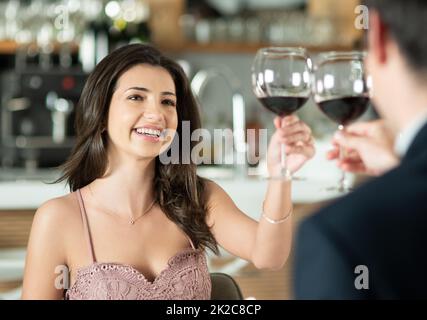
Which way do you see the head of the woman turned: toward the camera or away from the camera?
toward the camera

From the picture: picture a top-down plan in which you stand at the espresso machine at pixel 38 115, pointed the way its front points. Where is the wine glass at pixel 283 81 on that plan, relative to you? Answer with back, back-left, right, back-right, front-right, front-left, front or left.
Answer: front

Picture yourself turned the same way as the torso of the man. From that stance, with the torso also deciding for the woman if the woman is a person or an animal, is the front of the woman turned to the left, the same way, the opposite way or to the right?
the opposite way

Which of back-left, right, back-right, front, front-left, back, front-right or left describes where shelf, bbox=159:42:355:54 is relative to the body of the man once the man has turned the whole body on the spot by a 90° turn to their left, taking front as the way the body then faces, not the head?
back-right

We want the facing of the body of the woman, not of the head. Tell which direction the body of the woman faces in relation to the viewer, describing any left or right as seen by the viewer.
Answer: facing the viewer and to the right of the viewer

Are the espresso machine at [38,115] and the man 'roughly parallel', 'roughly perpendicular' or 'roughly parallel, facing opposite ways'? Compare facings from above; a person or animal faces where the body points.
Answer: roughly parallel, facing opposite ways

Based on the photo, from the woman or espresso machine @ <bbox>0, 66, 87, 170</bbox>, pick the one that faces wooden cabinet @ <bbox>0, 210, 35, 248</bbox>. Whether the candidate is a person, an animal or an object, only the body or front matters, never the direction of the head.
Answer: the espresso machine

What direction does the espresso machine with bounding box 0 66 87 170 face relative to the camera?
toward the camera

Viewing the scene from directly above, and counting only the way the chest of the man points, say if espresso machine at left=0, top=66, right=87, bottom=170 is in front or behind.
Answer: in front

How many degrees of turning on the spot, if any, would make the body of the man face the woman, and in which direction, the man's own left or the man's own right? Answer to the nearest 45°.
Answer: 0° — they already face them

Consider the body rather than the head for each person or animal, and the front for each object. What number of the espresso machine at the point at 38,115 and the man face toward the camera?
1

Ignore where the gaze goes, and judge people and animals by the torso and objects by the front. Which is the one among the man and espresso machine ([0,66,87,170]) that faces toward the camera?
the espresso machine

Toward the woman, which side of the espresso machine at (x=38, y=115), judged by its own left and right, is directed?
front

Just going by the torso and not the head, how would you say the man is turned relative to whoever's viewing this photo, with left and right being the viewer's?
facing away from the viewer and to the left of the viewer

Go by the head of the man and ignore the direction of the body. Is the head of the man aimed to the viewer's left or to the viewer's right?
to the viewer's left

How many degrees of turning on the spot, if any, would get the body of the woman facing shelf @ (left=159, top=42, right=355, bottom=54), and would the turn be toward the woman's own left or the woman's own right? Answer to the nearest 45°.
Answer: approximately 135° to the woman's own left
